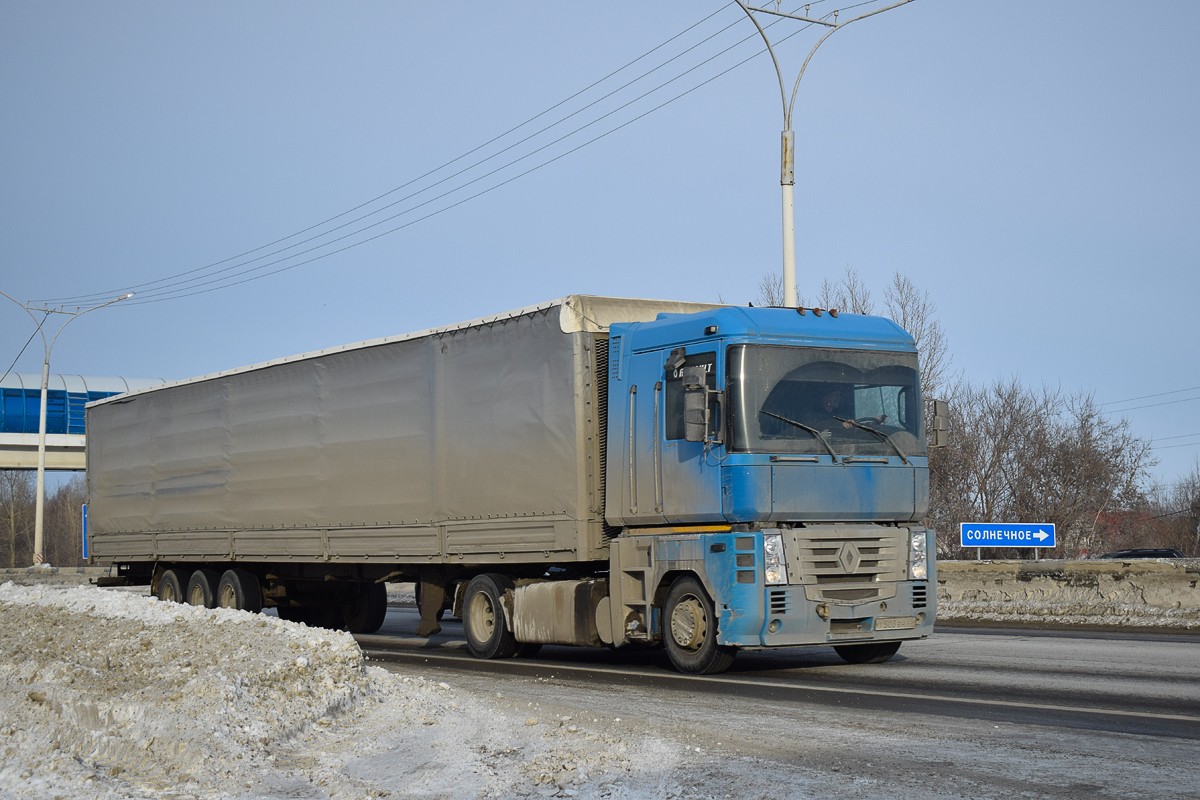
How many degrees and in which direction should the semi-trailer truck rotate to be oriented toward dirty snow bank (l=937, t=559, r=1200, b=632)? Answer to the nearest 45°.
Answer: approximately 90° to its left

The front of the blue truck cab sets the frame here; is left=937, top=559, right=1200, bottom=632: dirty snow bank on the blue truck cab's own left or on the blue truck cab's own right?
on the blue truck cab's own left

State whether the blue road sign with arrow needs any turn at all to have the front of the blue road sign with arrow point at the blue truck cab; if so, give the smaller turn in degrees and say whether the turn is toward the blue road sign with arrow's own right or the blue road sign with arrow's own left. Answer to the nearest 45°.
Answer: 0° — it already faces it

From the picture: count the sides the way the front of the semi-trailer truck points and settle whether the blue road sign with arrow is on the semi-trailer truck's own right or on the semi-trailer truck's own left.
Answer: on the semi-trailer truck's own left

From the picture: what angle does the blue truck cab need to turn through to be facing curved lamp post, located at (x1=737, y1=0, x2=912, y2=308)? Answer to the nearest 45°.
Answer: approximately 135° to its left

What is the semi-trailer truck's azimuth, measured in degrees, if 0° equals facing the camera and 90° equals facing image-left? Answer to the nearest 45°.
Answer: approximately 315°

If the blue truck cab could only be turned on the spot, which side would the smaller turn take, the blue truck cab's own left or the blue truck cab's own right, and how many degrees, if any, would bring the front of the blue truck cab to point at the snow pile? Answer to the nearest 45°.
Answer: approximately 90° to the blue truck cab's own right

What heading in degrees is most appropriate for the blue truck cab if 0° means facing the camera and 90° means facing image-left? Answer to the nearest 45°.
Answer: approximately 315°

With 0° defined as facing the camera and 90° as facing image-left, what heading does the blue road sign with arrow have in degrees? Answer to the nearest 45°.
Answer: approximately 0°
